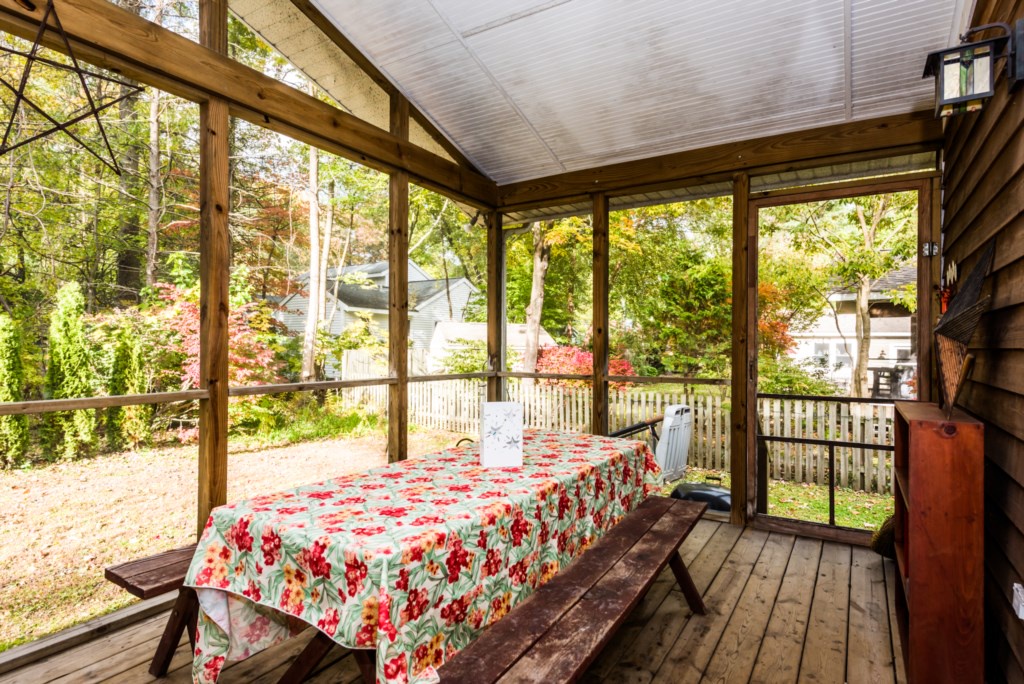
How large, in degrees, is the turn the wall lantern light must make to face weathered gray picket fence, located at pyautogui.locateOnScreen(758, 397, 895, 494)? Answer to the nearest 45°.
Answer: approximately 45° to its right

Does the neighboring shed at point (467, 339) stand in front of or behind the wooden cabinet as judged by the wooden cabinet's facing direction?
in front

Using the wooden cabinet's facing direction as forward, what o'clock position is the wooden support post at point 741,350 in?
The wooden support post is roughly at 2 o'clock from the wooden cabinet.

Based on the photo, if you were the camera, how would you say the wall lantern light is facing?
facing to the left of the viewer

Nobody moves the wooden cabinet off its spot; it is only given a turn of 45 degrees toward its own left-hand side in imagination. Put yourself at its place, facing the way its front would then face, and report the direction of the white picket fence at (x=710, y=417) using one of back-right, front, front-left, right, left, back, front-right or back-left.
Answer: right

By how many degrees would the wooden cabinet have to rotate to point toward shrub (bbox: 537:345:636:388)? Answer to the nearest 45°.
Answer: approximately 45° to its right

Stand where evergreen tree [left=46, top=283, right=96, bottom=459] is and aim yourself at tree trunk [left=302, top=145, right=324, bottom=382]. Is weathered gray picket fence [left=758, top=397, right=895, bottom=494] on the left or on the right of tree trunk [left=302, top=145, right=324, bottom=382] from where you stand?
right

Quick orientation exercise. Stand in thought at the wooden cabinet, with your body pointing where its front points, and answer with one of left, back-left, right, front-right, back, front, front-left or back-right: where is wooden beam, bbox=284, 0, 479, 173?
front

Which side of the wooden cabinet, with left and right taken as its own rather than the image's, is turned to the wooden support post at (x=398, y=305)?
front

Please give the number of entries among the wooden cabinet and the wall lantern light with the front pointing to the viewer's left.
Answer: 2

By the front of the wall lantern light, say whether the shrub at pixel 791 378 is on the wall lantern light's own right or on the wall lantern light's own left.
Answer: on the wall lantern light's own right

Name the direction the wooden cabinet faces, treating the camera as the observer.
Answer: facing to the left of the viewer

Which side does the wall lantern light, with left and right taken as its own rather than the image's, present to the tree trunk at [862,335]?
right
